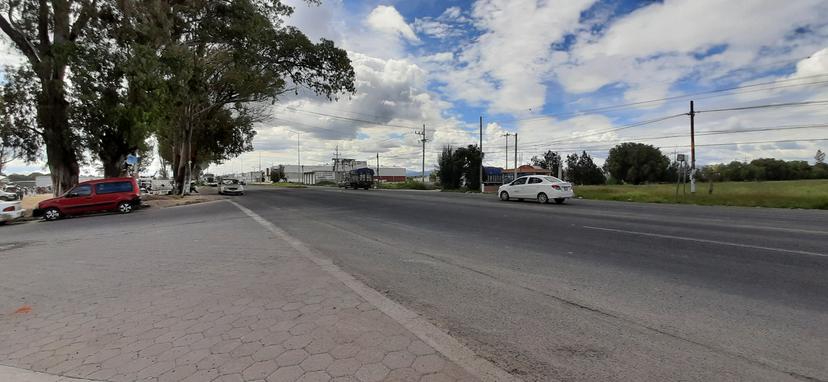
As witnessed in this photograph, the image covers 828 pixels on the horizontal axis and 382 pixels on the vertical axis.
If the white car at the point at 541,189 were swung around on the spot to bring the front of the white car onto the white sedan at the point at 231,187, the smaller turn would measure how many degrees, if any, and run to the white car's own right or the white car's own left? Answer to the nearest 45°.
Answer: approximately 45° to the white car's own left

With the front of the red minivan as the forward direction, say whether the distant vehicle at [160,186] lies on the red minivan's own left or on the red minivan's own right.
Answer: on the red minivan's own right

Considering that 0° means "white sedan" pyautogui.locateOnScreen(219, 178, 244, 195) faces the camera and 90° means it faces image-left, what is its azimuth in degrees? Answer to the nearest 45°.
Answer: approximately 0°

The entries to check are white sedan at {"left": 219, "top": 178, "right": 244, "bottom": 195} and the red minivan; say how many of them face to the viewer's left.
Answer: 1

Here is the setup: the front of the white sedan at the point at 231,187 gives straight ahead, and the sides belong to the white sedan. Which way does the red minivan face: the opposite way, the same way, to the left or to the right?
to the right

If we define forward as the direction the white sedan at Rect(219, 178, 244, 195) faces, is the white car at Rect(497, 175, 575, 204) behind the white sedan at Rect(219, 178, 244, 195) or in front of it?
in front

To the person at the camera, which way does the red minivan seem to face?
facing to the left of the viewer

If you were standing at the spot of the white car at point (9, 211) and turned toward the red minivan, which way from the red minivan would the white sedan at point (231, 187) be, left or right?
left

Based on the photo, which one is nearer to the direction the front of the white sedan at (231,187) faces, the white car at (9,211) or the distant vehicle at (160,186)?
the white car

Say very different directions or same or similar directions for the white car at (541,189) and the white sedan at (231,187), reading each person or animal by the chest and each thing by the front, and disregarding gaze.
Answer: very different directions

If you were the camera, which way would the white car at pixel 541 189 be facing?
facing away from the viewer and to the left of the viewer
